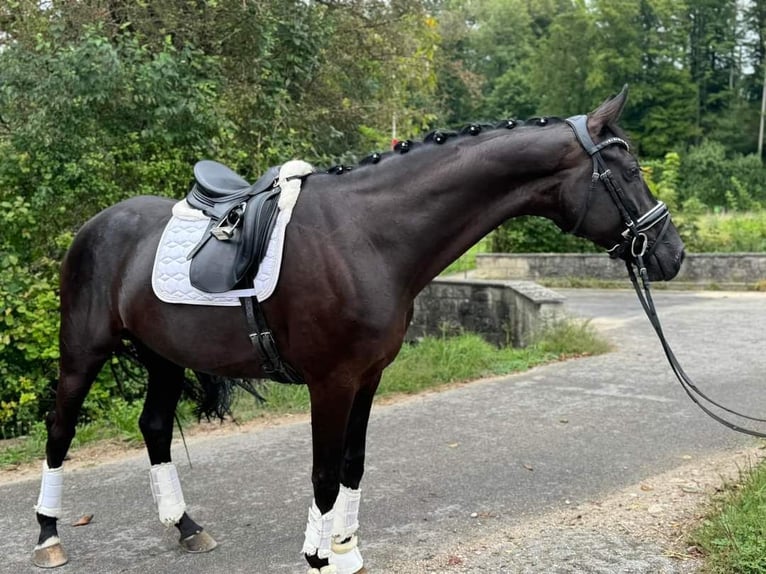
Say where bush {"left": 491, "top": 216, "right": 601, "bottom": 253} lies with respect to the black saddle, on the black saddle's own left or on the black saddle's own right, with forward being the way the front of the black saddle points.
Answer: on the black saddle's own left

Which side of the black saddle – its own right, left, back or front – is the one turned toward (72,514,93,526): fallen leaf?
back

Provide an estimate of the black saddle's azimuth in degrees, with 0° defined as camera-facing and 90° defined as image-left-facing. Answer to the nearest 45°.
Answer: approximately 315°

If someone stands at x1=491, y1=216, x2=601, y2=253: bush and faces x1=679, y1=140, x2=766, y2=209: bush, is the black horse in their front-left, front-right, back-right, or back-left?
back-right

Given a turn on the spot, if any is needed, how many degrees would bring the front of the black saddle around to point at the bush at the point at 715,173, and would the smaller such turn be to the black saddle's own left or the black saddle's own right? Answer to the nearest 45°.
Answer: approximately 90° to the black saddle's own left
